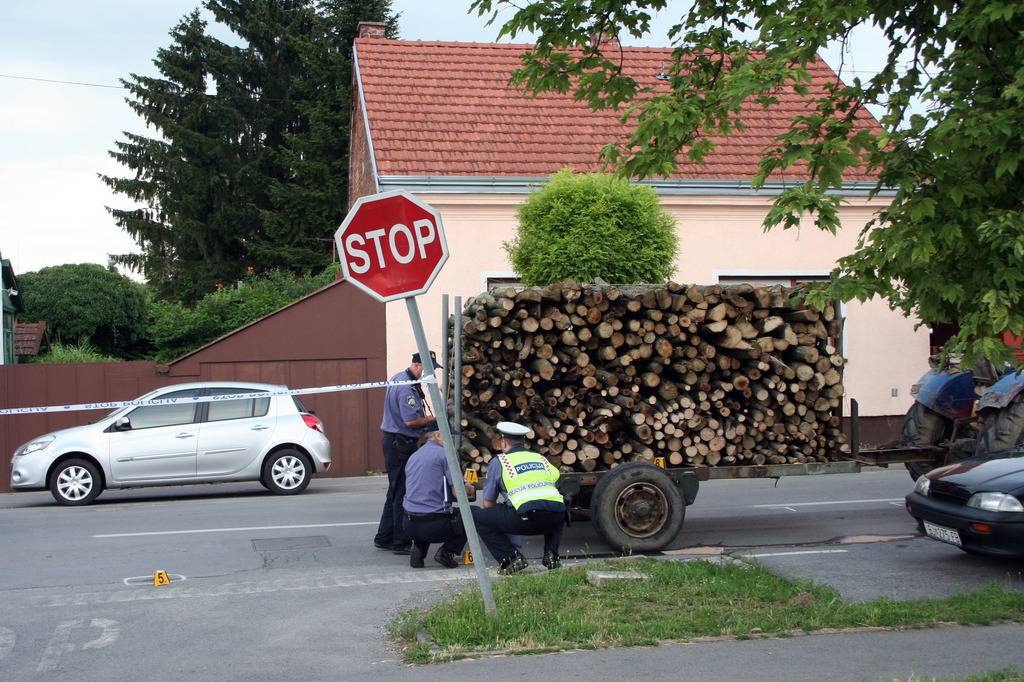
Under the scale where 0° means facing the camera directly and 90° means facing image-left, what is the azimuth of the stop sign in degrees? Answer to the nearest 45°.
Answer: approximately 0°

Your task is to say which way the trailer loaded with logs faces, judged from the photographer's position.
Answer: facing to the right of the viewer

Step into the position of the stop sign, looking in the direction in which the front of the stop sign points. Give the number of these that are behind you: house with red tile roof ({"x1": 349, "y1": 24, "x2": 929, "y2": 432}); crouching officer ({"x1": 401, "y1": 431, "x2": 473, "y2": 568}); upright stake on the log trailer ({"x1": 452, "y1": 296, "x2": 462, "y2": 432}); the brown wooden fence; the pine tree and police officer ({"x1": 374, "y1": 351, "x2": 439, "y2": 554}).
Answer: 6

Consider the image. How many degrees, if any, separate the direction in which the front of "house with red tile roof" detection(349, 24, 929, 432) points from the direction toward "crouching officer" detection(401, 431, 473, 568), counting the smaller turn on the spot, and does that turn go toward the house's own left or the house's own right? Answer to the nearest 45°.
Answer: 0° — it already faces them

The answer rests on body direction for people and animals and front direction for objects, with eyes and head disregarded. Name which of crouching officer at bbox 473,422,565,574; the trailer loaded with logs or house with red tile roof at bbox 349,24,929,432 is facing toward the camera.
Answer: the house with red tile roof

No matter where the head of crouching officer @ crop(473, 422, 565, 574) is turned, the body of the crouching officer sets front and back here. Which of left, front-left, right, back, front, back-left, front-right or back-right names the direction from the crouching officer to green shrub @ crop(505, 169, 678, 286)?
front-right

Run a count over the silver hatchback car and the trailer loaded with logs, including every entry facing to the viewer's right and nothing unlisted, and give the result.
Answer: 1

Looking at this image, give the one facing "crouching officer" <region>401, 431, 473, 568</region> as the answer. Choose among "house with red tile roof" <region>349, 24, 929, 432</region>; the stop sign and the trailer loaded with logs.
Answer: the house with red tile roof

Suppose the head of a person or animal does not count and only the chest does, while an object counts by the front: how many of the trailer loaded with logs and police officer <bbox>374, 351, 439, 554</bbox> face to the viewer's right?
2

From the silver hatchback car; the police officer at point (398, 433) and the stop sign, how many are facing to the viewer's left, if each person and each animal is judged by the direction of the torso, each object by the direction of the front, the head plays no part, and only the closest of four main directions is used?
1

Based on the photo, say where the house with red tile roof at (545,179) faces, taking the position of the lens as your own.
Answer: facing the viewer

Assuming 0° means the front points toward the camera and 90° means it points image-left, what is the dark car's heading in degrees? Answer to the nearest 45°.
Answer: approximately 45°

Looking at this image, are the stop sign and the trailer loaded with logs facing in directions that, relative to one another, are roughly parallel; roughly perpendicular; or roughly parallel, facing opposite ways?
roughly perpendicular

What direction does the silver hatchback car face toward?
to the viewer's left

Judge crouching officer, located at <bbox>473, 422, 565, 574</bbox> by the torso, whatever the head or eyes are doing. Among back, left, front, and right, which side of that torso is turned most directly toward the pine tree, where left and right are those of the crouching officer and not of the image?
front

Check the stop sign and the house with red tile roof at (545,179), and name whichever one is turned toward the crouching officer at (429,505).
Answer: the house with red tile roof
